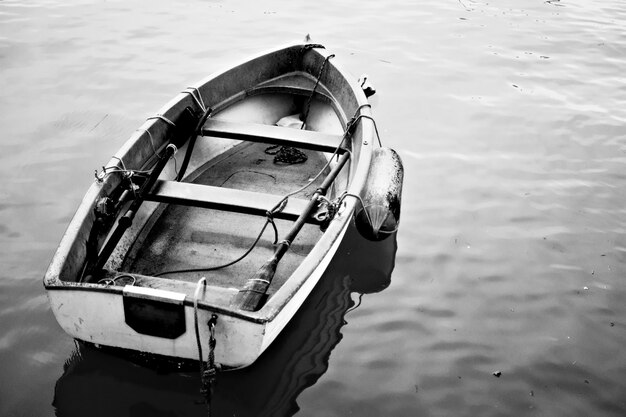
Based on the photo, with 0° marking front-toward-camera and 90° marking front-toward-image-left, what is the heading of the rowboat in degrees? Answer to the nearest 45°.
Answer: approximately 225°
